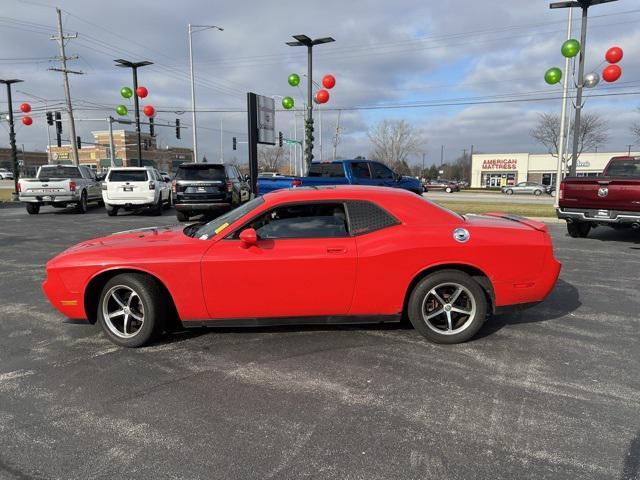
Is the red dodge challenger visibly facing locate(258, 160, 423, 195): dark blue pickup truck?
no

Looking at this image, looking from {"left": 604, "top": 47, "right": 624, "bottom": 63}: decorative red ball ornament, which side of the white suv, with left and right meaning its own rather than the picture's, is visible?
right

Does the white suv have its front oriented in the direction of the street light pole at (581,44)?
no

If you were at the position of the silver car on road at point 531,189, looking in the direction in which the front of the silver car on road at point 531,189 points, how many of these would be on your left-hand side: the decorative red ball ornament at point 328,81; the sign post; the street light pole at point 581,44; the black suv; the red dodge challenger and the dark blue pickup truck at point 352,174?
6

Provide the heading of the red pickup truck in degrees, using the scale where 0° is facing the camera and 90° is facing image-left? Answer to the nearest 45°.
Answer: approximately 225°

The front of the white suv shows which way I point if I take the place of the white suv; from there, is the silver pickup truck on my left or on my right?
on my left

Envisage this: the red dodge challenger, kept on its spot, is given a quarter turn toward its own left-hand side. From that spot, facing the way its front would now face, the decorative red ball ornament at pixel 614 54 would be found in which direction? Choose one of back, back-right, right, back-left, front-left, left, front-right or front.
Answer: back-left

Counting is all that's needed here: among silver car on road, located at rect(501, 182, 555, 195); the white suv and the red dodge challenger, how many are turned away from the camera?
1

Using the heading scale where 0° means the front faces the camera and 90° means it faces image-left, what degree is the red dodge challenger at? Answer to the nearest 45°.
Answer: approximately 90°

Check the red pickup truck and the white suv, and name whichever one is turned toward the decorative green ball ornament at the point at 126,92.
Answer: the white suv

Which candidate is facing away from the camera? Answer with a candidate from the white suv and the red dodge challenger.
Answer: the white suv

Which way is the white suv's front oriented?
away from the camera

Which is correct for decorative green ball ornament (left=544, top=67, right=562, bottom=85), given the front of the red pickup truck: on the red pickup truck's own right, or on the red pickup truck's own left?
on the red pickup truck's own left

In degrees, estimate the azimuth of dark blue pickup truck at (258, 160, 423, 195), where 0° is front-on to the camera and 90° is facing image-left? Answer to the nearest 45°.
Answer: approximately 225°

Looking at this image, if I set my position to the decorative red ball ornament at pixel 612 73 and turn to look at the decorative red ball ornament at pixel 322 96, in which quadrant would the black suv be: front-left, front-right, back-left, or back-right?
front-left

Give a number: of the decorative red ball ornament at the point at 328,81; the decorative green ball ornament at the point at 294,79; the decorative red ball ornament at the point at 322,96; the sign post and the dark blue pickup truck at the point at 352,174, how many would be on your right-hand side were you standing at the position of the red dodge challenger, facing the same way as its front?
5

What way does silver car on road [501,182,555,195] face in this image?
to the viewer's left

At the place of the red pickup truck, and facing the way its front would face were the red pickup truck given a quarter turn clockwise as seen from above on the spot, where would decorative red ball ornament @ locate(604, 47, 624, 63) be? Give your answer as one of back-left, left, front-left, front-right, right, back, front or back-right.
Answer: back-left

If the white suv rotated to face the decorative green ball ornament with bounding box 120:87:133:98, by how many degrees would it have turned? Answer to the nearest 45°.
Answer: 0° — it already faces it
